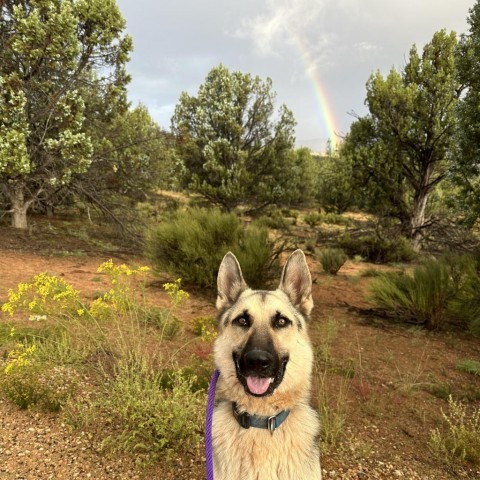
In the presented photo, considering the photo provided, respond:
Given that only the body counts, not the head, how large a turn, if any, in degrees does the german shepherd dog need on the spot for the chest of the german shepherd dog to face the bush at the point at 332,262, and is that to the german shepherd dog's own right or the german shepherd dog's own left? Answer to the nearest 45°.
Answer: approximately 180°

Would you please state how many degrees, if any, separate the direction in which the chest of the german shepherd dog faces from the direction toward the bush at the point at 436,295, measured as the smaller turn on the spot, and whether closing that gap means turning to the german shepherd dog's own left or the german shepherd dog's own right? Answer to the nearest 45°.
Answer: approximately 135° to the german shepherd dog's own left

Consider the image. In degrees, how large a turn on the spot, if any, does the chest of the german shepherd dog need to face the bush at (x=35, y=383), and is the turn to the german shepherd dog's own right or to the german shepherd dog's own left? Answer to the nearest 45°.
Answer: approximately 135° to the german shepherd dog's own right

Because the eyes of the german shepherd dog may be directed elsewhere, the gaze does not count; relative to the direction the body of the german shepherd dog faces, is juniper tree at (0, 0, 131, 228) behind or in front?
behind

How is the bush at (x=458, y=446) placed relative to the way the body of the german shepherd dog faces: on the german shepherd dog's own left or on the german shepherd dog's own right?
on the german shepherd dog's own left

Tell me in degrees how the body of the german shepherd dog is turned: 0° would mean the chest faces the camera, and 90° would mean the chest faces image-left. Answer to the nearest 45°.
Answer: approximately 0°

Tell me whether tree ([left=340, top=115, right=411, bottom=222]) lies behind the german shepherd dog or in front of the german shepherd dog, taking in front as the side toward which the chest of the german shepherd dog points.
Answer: behind

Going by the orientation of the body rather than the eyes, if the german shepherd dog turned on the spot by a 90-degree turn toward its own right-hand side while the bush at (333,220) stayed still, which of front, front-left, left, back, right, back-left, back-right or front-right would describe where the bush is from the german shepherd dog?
right

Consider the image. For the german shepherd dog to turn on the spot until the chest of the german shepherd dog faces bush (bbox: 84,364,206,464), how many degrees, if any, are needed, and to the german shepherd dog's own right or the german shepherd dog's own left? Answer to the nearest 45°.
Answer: approximately 135° to the german shepherd dog's own right

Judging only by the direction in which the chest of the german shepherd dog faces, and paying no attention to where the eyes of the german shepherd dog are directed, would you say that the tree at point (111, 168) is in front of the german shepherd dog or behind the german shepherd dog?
behind

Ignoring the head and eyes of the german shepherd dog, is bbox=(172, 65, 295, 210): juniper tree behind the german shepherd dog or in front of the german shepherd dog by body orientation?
behind

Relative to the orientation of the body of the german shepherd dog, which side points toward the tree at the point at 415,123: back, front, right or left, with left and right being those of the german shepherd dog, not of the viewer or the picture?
back

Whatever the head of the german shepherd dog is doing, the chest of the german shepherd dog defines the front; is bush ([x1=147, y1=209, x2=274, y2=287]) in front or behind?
behind

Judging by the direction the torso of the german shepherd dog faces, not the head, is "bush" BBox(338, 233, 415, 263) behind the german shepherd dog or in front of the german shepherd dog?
behind
